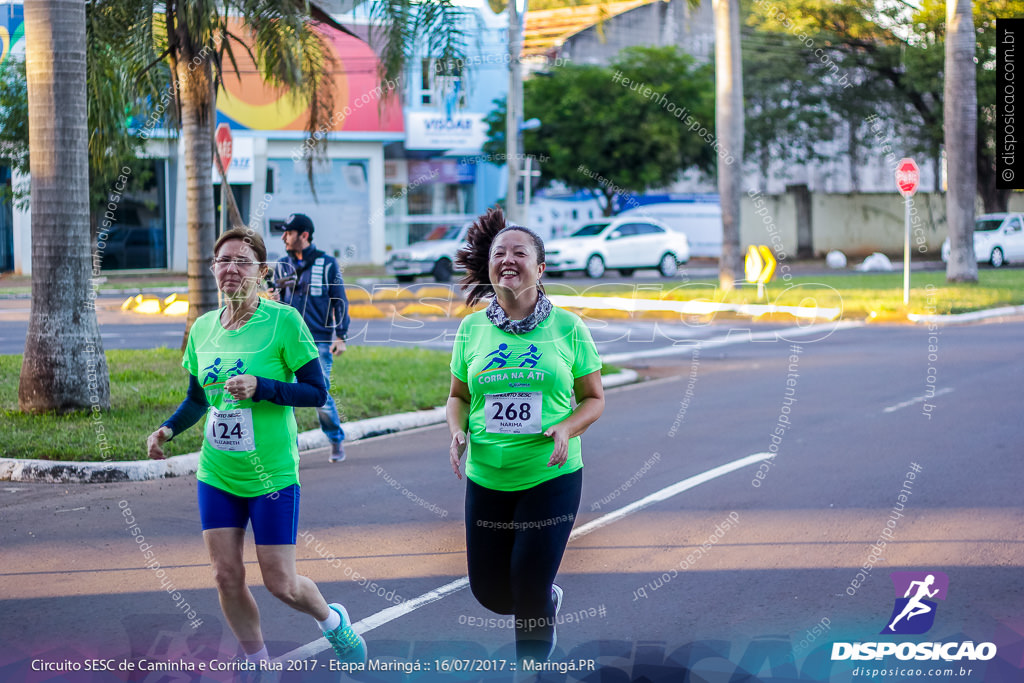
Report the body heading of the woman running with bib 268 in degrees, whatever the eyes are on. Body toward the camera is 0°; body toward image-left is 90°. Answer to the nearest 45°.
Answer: approximately 0°

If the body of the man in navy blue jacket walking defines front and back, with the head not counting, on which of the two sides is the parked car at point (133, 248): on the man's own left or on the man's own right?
on the man's own right

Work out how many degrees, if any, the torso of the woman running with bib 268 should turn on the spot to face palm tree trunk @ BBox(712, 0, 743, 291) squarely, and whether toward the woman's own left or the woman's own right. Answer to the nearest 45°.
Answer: approximately 180°

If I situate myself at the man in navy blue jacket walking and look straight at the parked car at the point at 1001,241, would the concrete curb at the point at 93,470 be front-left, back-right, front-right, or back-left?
back-left

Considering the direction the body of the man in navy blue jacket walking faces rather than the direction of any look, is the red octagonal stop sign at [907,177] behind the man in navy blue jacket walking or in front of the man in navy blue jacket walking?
behind

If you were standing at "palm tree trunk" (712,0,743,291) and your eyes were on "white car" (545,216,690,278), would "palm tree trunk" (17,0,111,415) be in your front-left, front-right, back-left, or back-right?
back-left

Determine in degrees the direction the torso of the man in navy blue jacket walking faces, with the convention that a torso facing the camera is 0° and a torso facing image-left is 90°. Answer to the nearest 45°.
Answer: approximately 45°

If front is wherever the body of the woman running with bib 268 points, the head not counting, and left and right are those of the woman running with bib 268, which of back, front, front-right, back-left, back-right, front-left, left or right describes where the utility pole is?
back
